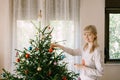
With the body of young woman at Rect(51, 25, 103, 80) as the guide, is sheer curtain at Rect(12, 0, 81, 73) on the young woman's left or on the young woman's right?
on the young woman's right

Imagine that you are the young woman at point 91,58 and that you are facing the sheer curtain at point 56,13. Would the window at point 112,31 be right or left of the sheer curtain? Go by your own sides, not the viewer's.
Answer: right

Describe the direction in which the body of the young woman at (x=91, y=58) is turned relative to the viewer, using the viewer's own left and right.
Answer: facing the viewer and to the left of the viewer
